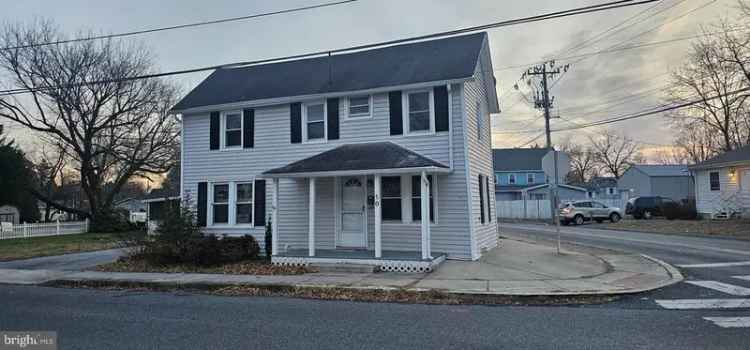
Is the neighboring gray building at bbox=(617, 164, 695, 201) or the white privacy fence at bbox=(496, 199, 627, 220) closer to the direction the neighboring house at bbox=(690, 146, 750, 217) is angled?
the white privacy fence

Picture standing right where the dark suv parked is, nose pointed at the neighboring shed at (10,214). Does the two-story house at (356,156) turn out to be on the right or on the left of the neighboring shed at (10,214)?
left

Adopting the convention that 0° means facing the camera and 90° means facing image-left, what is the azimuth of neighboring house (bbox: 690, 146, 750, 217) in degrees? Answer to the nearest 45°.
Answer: approximately 45°

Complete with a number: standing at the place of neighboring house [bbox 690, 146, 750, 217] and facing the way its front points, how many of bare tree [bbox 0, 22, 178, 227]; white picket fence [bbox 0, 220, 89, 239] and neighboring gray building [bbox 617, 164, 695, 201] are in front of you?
2

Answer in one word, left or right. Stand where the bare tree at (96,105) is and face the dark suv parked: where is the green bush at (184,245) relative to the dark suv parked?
right

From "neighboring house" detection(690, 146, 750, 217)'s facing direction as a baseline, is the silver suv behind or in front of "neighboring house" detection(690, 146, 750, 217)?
in front

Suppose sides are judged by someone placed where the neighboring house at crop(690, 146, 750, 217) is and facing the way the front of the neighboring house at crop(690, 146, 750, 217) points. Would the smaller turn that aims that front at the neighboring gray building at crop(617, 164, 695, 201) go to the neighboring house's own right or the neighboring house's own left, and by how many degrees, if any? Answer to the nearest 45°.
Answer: approximately 135° to the neighboring house's own right

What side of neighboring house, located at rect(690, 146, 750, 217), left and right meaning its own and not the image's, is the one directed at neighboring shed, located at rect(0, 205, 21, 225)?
front

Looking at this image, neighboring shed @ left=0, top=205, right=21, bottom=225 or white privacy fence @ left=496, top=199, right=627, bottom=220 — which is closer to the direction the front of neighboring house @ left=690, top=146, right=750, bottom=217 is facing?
the neighboring shed

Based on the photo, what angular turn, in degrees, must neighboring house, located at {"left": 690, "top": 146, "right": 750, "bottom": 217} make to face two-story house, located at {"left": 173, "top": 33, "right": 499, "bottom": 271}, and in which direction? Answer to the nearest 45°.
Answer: approximately 45° to its left

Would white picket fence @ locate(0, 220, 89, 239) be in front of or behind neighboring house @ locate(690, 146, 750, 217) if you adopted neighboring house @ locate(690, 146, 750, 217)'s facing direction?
in front

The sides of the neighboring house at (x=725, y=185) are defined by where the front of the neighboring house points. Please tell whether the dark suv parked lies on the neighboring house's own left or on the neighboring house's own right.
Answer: on the neighboring house's own right

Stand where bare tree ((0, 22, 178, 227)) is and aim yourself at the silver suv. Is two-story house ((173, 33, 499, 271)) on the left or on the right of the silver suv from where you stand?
right
